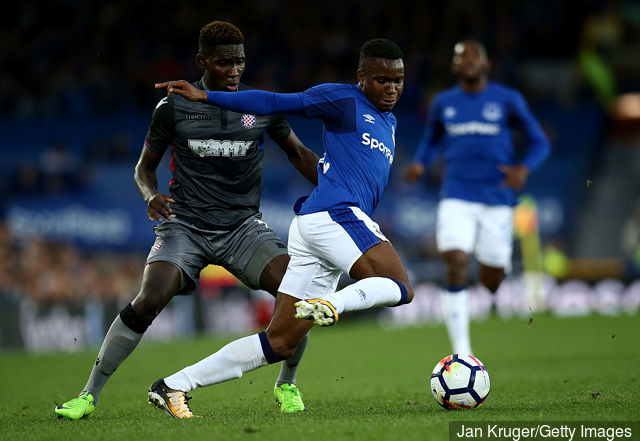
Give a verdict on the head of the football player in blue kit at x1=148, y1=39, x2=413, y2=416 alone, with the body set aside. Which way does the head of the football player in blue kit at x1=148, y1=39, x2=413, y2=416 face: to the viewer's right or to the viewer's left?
to the viewer's right

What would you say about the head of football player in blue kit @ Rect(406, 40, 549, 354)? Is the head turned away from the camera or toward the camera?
toward the camera

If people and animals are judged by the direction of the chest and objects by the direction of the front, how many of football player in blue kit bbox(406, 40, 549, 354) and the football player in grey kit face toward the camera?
2

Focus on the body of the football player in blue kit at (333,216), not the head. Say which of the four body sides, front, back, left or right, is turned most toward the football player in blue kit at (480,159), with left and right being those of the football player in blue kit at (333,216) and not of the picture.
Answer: left

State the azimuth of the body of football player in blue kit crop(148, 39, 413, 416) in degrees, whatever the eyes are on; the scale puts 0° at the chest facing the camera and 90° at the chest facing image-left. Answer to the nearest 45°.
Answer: approximately 315°

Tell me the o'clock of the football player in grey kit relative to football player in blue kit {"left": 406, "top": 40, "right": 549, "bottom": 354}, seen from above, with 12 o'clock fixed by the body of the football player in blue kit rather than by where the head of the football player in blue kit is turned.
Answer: The football player in grey kit is roughly at 1 o'clock from the football player in blue kit.

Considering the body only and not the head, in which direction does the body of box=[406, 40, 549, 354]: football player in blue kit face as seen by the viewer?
toward the camera

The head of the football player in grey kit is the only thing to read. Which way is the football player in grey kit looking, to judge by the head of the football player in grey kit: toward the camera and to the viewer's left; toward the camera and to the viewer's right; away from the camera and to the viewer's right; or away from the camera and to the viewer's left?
toward the camera and to the viewer's right

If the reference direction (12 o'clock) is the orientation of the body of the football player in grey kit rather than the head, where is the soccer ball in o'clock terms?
The soccer ball is roughly at 10 o'clock from the football player in grey kit.

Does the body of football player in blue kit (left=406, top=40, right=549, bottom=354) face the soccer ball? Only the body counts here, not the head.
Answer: yes

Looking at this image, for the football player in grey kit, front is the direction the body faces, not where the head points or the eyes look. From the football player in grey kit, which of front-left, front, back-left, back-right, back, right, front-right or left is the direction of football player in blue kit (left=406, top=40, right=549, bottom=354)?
back-left
